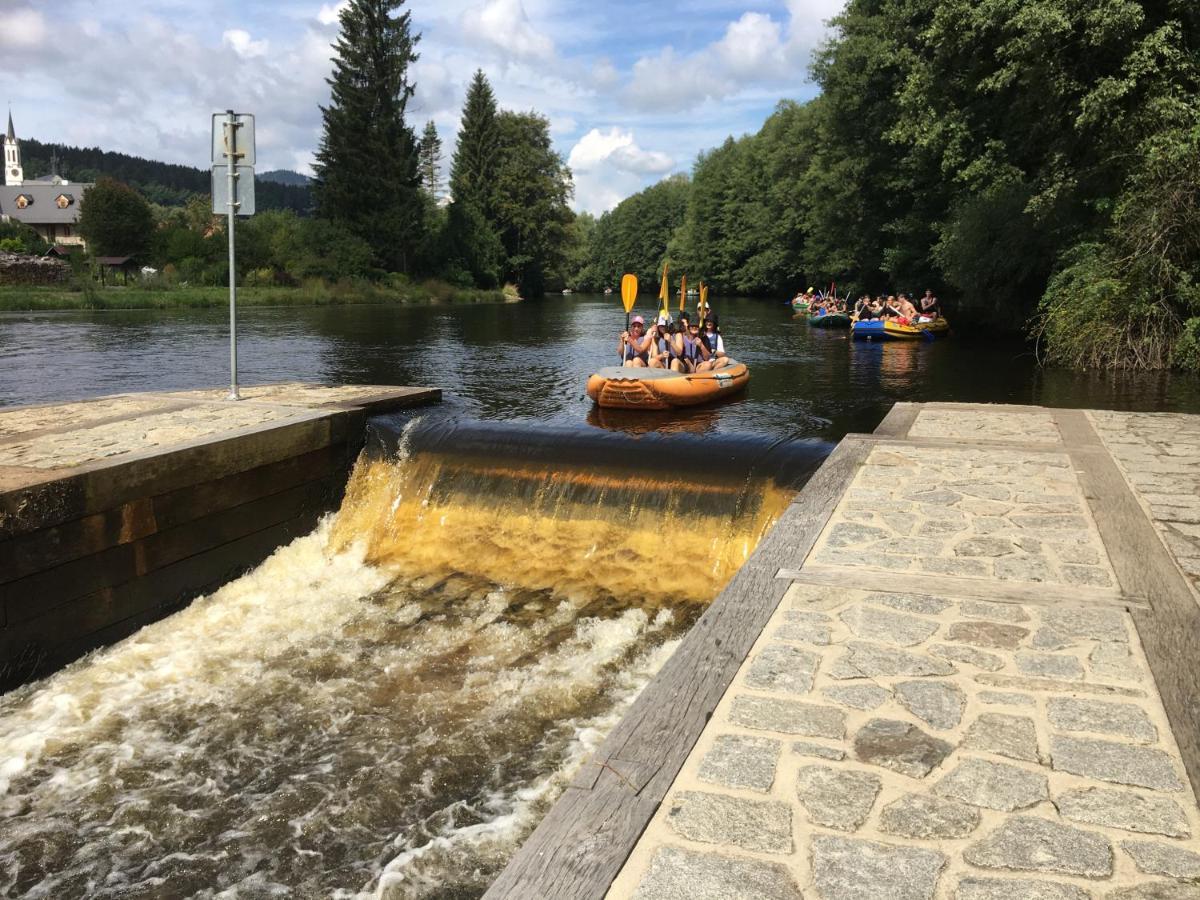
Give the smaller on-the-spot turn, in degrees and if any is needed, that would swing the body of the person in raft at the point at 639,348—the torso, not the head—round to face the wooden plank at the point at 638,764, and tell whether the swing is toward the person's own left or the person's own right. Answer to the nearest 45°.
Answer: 0° — they already face it

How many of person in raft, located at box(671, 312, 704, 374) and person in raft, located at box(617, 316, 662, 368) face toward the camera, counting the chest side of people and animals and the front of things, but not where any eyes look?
2

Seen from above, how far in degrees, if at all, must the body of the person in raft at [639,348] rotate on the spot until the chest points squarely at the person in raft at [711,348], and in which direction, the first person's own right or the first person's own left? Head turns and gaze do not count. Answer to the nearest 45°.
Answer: approximately 90° to the first person's own left

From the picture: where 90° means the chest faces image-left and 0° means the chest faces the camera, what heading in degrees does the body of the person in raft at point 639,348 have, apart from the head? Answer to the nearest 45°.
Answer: approximately 0°

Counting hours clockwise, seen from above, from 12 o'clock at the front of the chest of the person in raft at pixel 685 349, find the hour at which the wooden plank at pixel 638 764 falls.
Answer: The wooden plank is roughly at 12 o'clock from the person in raft.

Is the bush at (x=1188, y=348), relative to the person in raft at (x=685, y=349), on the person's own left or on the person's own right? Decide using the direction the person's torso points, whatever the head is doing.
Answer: on the person's own left

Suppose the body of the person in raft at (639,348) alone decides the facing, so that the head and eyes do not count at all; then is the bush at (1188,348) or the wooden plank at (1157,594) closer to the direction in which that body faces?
the wooden plank

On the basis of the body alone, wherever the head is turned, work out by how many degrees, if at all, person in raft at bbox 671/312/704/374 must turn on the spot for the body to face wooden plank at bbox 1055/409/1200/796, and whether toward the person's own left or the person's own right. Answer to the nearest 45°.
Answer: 0° — they already face it

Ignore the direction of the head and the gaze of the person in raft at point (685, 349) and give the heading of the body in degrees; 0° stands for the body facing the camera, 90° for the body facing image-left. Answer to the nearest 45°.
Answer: approximately 0°
